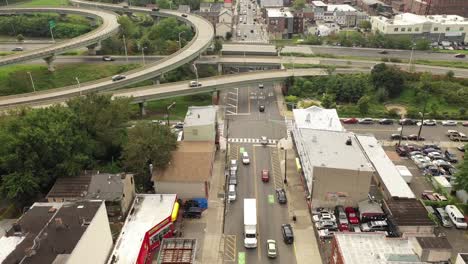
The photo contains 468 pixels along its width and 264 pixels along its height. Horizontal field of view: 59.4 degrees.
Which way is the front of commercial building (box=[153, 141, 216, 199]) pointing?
to the viewer's right

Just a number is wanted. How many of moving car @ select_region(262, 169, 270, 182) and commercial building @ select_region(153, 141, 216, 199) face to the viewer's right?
1

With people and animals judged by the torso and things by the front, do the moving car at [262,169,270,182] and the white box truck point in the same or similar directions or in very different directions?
very different directions

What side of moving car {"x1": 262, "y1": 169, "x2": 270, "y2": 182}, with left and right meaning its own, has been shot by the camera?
back

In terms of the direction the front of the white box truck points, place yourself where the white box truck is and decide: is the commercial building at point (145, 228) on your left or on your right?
on your right

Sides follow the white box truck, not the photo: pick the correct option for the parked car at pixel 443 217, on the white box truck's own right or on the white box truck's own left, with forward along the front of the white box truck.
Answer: on the white box truck's own left

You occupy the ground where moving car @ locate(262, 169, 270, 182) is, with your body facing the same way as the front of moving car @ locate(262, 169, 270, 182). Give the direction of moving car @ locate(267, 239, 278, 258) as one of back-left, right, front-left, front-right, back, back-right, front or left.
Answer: back

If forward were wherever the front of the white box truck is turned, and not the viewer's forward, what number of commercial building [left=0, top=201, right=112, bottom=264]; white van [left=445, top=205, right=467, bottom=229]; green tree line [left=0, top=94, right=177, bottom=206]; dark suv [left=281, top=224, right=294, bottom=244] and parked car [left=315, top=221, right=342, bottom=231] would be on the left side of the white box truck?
3

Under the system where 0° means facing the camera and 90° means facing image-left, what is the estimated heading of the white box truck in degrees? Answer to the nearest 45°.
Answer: approximately 0°

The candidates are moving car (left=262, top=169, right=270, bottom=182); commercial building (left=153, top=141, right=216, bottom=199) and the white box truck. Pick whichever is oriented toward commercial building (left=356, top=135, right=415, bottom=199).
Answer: commercial building (left=153, top=141, right=216, bottom=199)

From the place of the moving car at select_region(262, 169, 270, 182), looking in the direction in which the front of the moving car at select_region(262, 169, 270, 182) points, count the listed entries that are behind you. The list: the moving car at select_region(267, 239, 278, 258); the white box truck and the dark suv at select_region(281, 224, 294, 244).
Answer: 3

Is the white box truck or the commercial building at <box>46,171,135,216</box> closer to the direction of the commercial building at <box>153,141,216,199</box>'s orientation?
the white box truck

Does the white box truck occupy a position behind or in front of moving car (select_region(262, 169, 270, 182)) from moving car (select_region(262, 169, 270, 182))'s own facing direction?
behind

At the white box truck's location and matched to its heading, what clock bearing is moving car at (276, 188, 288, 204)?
The moving car is roughly at 7 o'clock from the white box truck.

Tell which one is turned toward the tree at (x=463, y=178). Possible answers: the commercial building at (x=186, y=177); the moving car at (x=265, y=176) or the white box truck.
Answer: the commercial building

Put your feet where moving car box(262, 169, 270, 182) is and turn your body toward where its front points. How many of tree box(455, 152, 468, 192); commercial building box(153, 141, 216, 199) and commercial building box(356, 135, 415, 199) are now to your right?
2

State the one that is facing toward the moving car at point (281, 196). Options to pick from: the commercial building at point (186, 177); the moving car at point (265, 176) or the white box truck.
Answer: the commercial building

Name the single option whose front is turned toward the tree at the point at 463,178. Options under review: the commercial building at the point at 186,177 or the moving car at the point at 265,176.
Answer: the commercial building

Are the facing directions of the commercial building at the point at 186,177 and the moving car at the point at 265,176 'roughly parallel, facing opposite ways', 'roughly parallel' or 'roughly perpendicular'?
roughly perpendicular

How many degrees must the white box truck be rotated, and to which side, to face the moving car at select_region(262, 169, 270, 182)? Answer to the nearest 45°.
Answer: approximately 180°
